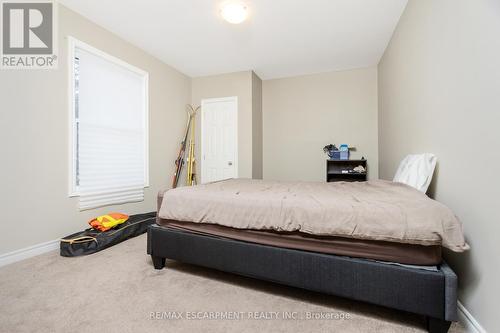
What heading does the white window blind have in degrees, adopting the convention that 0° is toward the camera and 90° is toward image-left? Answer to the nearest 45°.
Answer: approximately 315°

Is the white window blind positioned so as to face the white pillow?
yes

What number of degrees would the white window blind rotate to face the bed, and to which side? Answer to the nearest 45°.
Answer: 0° — it already faces it
